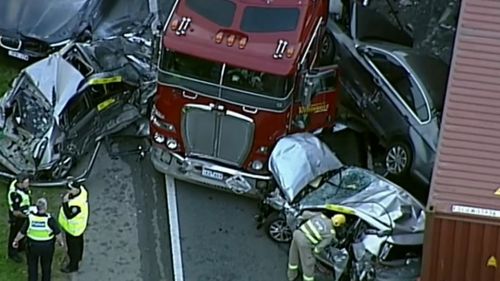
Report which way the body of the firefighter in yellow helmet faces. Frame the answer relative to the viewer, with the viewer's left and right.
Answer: facing away from the viewer and to the right of the viewer

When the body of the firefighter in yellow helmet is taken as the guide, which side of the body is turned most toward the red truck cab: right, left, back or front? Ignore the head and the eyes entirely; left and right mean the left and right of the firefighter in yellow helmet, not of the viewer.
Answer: left

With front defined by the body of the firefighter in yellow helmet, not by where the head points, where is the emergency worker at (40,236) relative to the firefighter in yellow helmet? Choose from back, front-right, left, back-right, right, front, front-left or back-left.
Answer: back-left
